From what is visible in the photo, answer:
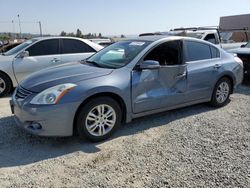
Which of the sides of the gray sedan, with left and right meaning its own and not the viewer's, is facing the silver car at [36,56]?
right

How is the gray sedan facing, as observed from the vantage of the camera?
facing the viewer and to the left of the viewer
